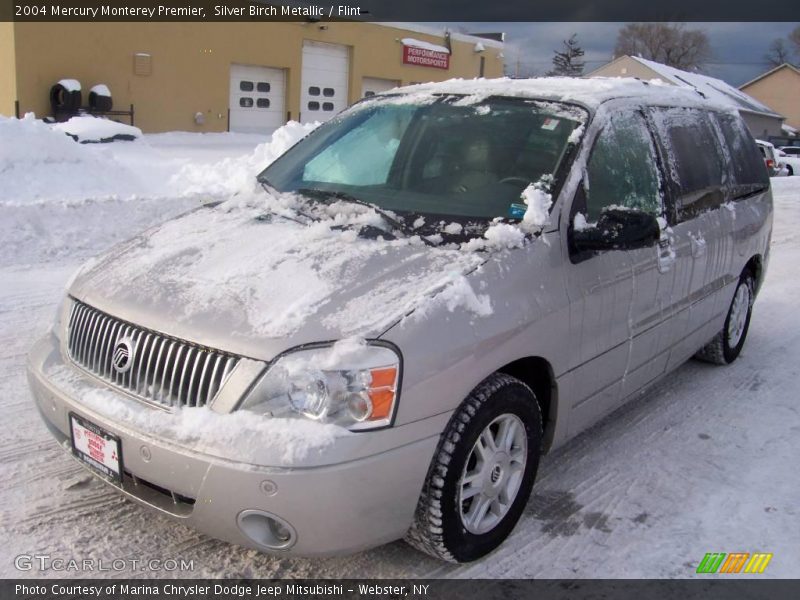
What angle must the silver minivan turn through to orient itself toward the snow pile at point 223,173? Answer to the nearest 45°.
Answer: approximately 135° to its right

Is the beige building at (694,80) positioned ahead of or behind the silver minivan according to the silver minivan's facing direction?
behind

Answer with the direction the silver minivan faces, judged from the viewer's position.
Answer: facing the viewer and to the left of the viewer

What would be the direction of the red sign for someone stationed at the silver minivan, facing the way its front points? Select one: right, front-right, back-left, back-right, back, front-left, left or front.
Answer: back-right

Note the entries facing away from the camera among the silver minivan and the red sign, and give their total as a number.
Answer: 0

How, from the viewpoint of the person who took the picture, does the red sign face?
facing the viewer and to the right of the viewer

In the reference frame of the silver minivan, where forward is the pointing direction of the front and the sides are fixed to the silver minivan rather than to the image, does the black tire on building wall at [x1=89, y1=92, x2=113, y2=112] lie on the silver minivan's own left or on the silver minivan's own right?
on the silver minivan's own right

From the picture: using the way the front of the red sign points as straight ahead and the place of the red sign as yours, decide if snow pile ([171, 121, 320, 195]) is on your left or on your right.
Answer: on your right

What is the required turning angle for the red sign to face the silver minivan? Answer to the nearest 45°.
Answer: approximately 45° to its right

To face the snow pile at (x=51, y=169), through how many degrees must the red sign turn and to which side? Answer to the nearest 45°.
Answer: approximately 45° to its right

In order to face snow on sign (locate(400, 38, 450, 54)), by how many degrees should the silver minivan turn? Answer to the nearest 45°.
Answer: approximately 135° to its right
